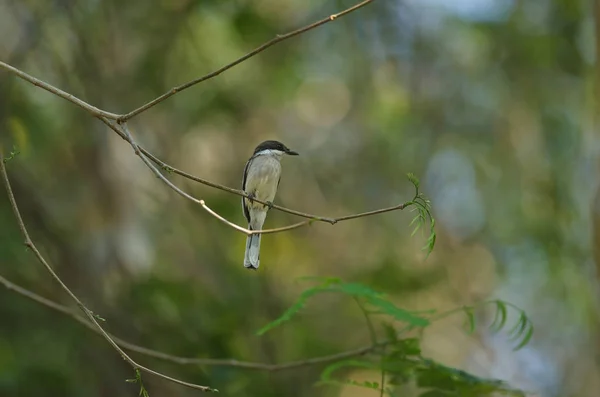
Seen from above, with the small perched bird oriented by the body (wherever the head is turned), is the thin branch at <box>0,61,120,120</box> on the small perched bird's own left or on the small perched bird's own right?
on the small perched bird's own right

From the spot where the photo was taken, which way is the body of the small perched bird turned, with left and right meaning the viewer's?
facing the viewer and to the right of the viewer
